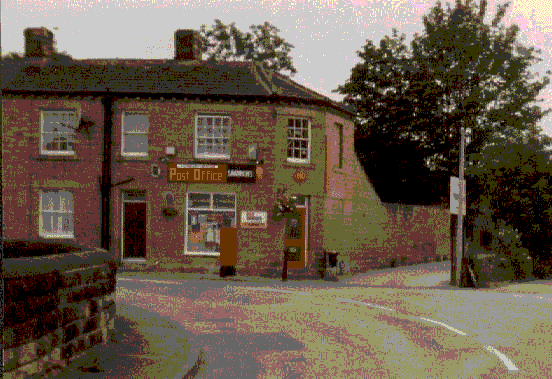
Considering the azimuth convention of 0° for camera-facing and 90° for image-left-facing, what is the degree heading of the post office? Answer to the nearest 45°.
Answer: approximately 0°

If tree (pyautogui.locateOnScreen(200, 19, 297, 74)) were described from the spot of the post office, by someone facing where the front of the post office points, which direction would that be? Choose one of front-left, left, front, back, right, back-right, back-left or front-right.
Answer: back

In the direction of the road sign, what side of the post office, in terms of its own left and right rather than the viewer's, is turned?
left

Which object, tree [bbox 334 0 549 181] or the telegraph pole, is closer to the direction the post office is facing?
the telegraph pole

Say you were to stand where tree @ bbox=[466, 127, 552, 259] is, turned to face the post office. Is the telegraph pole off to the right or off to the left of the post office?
left

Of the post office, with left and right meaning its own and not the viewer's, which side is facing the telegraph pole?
left

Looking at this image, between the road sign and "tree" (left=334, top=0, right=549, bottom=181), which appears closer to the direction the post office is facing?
the road sign

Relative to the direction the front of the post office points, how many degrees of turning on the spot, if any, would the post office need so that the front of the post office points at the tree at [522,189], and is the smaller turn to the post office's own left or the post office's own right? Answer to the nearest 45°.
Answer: approximately 90° to the post office's own left
